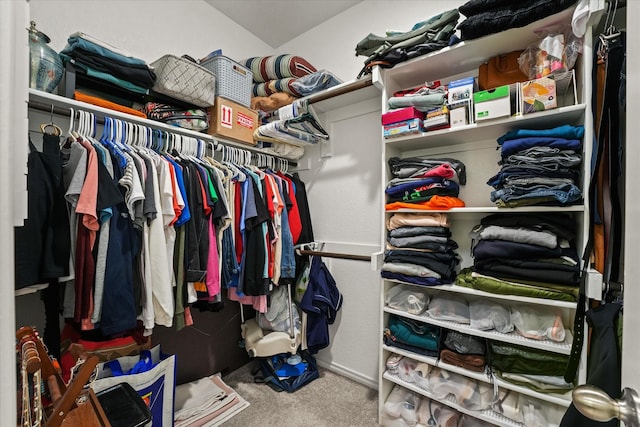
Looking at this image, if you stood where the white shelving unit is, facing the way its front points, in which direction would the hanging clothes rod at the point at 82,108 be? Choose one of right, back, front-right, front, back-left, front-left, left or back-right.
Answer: front

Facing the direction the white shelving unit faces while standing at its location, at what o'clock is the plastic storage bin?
The plastic storage bin is roughly at 1 o'clock from the white shelving unit.

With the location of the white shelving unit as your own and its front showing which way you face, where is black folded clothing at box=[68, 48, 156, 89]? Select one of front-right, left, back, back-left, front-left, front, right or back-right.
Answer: front

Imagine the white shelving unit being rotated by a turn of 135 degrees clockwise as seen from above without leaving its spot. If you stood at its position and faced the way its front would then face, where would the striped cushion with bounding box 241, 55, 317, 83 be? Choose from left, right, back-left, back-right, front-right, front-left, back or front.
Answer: left

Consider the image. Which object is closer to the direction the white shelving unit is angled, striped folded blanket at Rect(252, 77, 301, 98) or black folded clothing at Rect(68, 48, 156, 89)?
the black folded clothing

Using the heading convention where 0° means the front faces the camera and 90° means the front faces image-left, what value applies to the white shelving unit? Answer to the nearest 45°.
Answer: approximately 45°

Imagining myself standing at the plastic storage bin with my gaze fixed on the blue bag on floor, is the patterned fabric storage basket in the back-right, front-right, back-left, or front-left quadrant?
back-right

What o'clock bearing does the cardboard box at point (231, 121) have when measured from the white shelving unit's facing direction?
The cardboard box is roughly at 1 o'clock from the white shelving unit.

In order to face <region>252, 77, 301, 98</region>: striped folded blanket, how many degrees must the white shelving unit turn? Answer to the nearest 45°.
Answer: approximately 45° to its right

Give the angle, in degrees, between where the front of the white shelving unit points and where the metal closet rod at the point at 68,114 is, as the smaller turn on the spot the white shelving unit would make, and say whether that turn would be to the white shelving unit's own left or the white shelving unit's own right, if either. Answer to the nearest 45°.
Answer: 0° — it already faces it

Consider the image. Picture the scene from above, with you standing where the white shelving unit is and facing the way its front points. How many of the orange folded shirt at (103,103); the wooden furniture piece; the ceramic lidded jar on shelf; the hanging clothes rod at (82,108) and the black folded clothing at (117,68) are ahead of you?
5

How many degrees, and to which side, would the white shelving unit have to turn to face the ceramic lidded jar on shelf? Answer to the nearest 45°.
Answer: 0° — it already faces it
